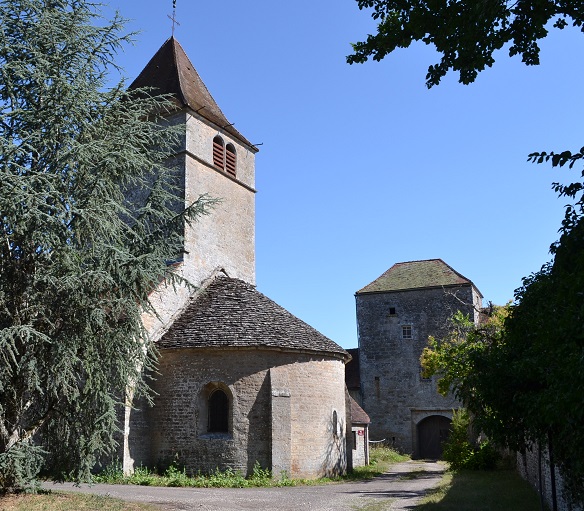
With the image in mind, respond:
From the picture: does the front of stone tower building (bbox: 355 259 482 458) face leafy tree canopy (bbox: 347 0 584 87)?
yes

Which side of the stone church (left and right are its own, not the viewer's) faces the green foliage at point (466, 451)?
right

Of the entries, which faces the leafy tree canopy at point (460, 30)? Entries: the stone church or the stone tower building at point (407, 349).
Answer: the stone tower building

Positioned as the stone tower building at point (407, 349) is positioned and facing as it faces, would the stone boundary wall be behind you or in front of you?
in front

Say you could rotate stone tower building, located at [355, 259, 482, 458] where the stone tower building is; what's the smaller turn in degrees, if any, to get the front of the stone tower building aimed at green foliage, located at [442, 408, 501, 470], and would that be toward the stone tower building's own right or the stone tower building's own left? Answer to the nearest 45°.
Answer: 0° — it already faces it

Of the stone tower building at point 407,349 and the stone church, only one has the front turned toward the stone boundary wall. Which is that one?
the stone tower building

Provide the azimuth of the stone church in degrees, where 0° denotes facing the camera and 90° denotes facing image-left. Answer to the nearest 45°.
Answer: approximately 135°

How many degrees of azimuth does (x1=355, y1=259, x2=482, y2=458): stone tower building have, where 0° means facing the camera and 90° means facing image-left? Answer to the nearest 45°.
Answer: approximately 0°

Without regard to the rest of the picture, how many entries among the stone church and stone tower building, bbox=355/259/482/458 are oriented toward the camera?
1
